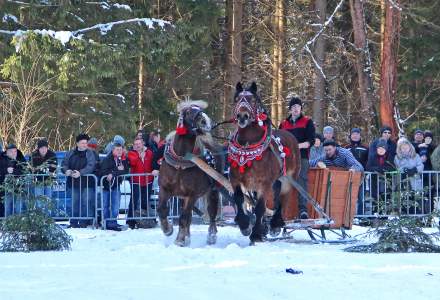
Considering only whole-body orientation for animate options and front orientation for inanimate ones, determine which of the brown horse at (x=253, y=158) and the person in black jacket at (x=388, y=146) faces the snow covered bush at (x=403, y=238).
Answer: the person in black jacket

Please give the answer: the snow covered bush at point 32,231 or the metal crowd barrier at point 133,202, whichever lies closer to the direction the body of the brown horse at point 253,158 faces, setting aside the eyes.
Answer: the snow covered bush

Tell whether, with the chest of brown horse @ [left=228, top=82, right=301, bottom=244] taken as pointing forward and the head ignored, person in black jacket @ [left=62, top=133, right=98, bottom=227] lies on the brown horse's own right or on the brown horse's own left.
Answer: on the brown horse's own right

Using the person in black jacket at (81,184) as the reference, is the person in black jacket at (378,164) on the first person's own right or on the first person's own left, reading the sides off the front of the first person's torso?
on the first person's own left

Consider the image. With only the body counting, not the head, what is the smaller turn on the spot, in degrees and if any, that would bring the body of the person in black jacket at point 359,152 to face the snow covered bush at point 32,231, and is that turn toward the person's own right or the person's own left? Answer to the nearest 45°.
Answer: approximately 45° to the person's own right

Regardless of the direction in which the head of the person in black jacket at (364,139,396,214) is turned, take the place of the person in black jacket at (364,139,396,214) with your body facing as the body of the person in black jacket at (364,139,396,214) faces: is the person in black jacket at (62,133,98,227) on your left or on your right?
on your right

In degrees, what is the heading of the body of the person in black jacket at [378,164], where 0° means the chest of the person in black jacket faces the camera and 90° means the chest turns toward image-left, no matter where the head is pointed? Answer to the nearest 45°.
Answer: approximately 0°
